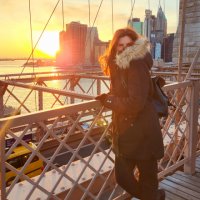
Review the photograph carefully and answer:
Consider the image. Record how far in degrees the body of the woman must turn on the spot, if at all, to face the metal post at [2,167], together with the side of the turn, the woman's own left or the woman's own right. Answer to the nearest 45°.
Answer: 0° — they already face it

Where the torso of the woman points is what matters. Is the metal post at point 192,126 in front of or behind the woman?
behind

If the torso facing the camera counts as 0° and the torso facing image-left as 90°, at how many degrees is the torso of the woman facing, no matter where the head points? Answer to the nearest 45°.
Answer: approximately 45°
